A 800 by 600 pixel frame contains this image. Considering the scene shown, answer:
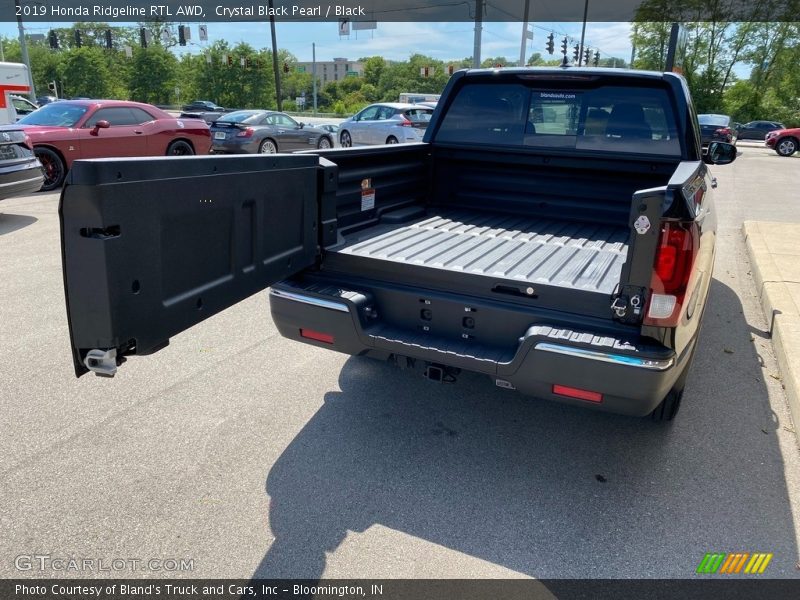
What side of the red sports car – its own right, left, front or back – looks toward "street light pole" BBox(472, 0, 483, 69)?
back

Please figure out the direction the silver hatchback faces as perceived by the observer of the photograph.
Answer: facing away from the viewer and to the left of the viewer

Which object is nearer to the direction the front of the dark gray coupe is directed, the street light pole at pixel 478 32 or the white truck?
the street light pole

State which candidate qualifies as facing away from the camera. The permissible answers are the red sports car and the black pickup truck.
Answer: the black pickup truck

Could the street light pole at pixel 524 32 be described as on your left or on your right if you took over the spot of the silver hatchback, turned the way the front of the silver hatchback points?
on your right

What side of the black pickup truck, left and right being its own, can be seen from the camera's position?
back

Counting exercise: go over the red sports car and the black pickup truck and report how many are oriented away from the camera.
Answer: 1

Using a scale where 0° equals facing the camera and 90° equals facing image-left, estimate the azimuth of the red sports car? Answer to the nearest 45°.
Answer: approximately 45°

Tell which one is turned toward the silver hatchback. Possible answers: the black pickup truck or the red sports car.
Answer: the black pickup truck

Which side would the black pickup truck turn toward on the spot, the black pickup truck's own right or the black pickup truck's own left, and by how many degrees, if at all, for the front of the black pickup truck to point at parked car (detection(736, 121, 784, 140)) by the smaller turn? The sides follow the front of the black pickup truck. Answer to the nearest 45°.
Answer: approximately 45° to the black pickup truck's own right
